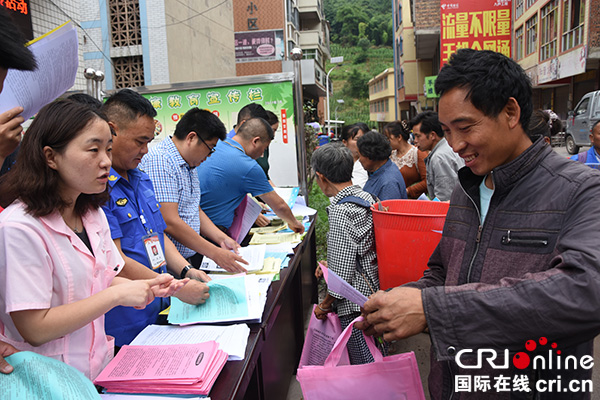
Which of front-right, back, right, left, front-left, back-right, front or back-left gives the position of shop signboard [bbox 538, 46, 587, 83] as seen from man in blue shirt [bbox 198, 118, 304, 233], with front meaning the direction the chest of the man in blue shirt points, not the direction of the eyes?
front

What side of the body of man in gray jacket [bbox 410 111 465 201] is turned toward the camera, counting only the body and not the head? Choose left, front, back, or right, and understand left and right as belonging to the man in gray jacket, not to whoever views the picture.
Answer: left

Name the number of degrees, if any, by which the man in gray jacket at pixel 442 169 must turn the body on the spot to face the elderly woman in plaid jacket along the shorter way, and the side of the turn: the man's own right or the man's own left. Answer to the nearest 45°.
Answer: approximately 90° to the man's own left

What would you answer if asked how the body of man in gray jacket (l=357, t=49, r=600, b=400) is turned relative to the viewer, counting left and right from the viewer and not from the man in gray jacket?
facing the viewer and to the left of the viewer

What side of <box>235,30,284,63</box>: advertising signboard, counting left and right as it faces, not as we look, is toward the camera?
front

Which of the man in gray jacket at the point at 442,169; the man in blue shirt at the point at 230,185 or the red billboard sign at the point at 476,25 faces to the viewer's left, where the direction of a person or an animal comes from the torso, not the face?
the man in gray jacket

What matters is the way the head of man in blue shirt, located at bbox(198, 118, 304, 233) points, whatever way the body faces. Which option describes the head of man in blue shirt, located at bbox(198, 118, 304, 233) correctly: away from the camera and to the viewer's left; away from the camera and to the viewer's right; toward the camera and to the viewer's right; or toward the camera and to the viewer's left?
away from the camera and to the viewer's right

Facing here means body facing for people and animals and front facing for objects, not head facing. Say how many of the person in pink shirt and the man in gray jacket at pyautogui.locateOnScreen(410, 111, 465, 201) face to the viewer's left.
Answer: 1

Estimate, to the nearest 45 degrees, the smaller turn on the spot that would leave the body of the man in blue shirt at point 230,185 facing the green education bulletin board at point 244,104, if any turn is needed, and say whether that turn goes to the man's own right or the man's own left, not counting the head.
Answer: approximately 45° to the man's own left

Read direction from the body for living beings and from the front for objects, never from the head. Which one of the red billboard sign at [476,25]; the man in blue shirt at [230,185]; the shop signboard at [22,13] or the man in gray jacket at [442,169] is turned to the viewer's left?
the man in gray jacket

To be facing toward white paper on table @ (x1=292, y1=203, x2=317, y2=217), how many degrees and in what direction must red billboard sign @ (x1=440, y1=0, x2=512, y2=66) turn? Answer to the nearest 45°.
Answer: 0° — it already faces it

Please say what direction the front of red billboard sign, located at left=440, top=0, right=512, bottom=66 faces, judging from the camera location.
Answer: facing the viewer

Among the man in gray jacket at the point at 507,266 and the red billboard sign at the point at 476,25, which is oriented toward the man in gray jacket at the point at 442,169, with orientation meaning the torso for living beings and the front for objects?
the red billboard sign

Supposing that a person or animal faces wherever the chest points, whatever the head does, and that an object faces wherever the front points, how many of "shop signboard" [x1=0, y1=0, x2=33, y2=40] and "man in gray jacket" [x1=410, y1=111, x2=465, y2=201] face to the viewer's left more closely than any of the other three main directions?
1

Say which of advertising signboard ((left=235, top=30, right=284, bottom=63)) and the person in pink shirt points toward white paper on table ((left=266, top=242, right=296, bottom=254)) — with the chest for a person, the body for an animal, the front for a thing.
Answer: the advertising signboard

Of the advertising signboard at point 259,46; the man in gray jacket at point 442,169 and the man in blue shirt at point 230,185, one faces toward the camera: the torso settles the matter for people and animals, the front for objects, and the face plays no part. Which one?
the advertising signboard

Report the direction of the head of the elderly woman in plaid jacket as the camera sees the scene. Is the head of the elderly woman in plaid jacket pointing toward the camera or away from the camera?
away from the camera

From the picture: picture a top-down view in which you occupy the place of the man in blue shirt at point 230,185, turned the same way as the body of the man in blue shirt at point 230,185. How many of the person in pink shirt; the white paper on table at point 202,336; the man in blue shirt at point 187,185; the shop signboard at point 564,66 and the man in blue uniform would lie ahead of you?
1
